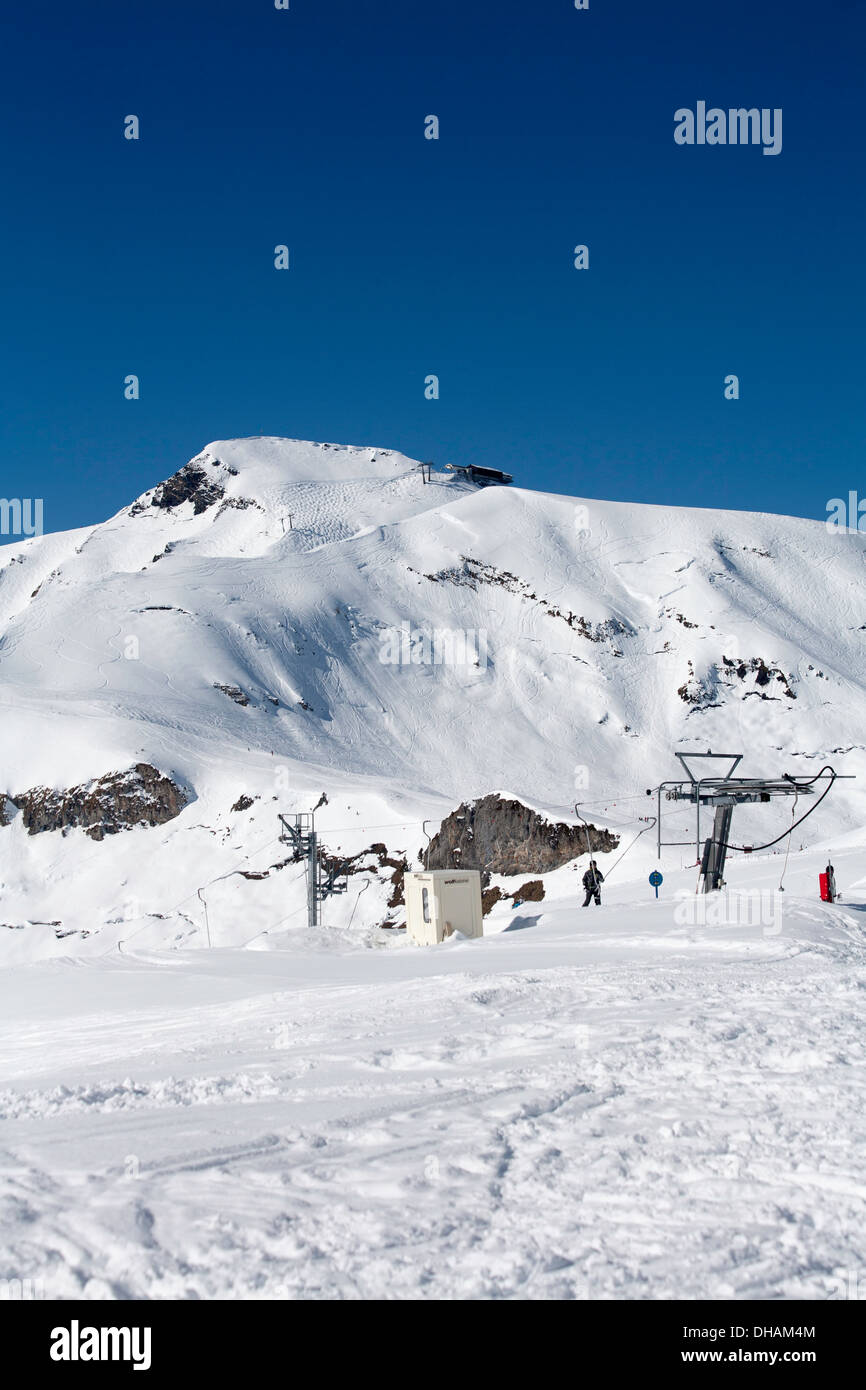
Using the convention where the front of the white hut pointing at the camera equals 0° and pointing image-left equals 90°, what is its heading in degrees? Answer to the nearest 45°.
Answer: approximately 45°
